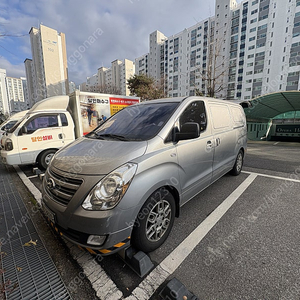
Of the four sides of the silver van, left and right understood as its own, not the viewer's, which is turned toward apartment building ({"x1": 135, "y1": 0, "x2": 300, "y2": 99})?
back

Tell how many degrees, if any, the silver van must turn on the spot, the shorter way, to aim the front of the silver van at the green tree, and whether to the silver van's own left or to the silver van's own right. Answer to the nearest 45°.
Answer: approximately 135° to the silver van's own right

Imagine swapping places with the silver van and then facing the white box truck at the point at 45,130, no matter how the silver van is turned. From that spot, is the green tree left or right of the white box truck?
right

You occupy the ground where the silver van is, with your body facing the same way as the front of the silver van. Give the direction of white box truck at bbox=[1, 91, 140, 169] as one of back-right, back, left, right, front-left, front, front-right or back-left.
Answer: right

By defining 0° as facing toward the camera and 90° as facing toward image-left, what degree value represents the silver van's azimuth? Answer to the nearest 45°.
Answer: approximately 45°
